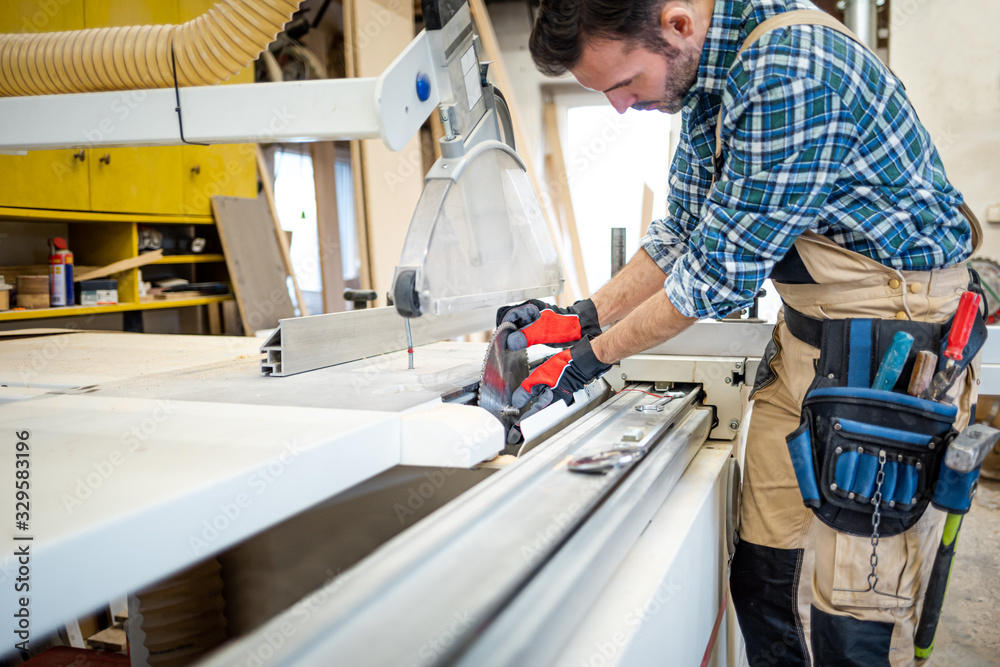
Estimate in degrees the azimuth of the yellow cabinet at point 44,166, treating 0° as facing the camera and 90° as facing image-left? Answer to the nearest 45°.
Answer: approximately 0°

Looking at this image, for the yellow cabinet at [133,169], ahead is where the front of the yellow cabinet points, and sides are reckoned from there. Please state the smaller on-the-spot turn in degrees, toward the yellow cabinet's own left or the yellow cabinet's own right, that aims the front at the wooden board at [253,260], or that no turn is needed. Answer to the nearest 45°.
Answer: approximately 135° to the yellow cabinet's own left

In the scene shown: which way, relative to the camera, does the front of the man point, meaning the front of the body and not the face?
to the viewer's left

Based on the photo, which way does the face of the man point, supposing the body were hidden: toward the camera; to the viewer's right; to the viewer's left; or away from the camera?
to the viewer's left

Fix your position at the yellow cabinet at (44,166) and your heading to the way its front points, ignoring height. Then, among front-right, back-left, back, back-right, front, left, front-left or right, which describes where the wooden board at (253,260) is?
back-left

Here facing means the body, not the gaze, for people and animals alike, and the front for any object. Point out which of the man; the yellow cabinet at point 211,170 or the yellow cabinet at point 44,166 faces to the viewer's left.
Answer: the man

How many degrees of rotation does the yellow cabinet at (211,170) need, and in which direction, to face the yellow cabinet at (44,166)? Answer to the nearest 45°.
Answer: approximately 45° to its right

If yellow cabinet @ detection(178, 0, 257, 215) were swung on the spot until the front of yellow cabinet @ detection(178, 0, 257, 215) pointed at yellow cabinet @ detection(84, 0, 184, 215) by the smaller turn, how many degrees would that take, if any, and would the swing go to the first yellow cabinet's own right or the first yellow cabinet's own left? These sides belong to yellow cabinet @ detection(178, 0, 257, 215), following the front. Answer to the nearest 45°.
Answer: approximately 45° to the first yellow cabinet's own right

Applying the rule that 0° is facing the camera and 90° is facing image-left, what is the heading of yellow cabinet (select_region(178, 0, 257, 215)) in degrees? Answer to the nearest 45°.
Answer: approximately 0°

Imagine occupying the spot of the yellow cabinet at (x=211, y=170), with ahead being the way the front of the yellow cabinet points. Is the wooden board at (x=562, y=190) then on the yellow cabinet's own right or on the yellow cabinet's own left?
on the yellow cabinet's own left
